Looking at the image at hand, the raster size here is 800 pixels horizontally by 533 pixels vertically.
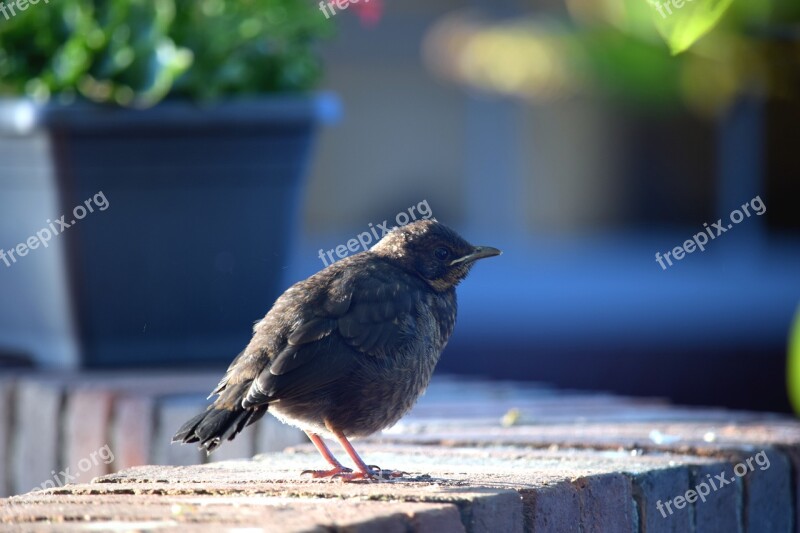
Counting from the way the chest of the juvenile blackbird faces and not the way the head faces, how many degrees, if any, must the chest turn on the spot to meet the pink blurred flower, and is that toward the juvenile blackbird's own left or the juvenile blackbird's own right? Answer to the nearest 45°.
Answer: approximately 90° to the juvenile blackbird's own left

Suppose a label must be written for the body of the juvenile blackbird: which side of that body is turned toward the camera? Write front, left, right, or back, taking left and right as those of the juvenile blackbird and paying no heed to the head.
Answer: right

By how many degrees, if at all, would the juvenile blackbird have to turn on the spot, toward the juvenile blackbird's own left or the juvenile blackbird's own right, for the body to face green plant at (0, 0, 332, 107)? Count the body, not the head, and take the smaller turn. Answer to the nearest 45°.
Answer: approximately 90° to the juvenile blackbird's own left

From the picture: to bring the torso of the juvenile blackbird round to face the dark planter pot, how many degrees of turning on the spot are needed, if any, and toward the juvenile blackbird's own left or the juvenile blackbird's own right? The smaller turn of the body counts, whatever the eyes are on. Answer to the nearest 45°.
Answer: approximately 90° to the juvenile blackbird's own left
